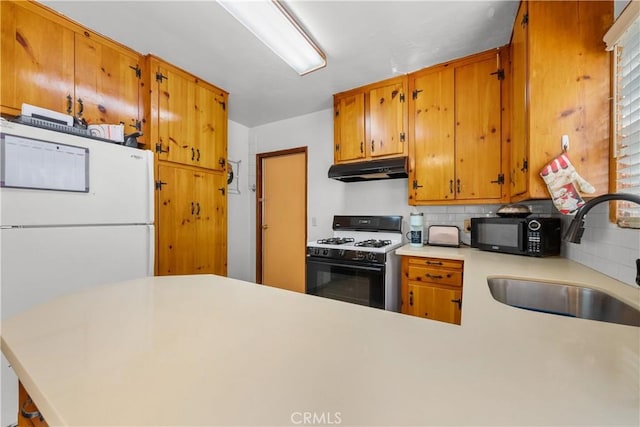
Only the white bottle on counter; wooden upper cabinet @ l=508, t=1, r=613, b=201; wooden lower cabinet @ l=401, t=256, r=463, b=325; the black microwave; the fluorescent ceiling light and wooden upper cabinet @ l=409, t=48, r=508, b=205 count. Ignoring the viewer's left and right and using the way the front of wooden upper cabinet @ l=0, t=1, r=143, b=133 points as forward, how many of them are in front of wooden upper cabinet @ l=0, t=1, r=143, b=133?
6

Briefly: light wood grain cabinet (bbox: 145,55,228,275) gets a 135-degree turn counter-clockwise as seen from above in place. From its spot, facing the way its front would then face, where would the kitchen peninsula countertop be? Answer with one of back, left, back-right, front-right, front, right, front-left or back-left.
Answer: back

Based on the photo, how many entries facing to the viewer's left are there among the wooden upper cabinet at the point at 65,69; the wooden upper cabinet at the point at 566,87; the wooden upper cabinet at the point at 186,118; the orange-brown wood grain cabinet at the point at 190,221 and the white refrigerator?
1

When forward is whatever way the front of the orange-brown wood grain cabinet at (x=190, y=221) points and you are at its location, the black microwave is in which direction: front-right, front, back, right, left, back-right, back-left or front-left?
front

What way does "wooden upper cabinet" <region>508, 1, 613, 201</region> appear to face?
to the viewer's left

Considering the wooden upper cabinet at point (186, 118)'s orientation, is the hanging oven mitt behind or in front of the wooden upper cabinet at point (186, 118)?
in front

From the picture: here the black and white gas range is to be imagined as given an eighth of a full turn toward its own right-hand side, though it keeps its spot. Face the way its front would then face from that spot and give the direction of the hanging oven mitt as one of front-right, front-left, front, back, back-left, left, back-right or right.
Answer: back-left

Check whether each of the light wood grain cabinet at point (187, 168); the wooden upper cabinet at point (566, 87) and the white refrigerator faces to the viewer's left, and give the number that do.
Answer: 1

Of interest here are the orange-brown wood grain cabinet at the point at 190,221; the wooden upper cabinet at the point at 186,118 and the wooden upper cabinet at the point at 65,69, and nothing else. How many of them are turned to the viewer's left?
0

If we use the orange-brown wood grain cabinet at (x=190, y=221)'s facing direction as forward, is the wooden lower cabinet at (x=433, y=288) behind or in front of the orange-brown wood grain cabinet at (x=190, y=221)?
in front

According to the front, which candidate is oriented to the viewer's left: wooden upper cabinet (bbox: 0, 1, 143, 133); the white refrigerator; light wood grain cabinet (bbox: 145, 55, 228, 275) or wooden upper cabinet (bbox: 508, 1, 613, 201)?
wooden upper cabinet (bbox: 508, 1, 613, 201)

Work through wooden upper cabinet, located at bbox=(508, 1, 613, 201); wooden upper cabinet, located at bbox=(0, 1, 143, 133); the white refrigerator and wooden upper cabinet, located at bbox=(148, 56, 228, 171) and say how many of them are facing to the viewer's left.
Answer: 1

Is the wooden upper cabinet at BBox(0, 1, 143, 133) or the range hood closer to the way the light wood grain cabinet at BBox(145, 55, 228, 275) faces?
the range hood

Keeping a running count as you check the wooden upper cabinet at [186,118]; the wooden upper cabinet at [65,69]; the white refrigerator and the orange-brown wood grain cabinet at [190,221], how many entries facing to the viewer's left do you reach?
0

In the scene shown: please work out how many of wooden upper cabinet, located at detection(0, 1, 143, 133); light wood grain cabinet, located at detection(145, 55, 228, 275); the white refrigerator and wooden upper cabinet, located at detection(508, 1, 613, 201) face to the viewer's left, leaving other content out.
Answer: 1

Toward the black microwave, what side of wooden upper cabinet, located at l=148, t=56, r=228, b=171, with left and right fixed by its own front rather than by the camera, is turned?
front

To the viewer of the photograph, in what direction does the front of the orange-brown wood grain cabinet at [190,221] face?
facing the viewer and to the right of the viewer

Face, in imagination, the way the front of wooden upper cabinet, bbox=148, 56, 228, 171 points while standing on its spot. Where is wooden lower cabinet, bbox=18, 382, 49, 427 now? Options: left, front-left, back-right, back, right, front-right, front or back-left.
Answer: front-right

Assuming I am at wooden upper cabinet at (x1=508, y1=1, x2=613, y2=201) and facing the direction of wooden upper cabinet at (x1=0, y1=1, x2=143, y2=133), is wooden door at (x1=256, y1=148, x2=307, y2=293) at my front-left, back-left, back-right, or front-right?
front-right

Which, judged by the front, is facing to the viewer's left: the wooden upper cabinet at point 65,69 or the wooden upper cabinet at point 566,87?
the wooden upper cabinet at point 566,87

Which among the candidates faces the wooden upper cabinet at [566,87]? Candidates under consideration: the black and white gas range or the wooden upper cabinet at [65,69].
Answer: the wooden upper cabinet at [65,69]

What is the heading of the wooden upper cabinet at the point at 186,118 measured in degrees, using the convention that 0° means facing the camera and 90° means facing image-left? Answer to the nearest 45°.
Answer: approximately 315°
